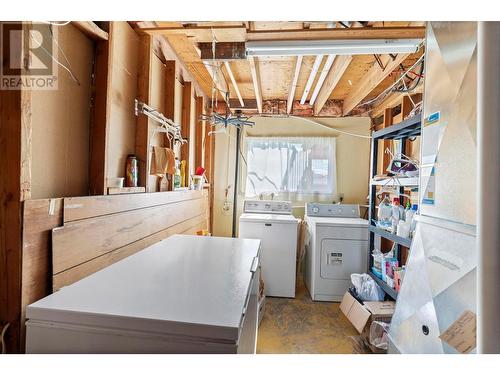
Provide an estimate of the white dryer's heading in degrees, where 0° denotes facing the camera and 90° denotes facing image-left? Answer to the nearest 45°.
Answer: approximately 0°

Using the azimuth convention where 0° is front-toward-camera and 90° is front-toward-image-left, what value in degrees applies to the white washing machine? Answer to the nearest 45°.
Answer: approximately 0°

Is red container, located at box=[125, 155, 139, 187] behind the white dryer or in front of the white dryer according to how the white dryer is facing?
in front

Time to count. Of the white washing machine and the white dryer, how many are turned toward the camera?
2

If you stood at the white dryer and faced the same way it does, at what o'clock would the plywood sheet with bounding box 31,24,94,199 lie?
The plywood sheet is roughly at 1 o'clock from the white dryer.

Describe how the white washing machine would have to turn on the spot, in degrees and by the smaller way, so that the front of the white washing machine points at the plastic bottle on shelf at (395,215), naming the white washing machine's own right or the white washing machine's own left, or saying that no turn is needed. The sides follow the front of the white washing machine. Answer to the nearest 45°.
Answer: approximately 45° to the white washing machine's own left
